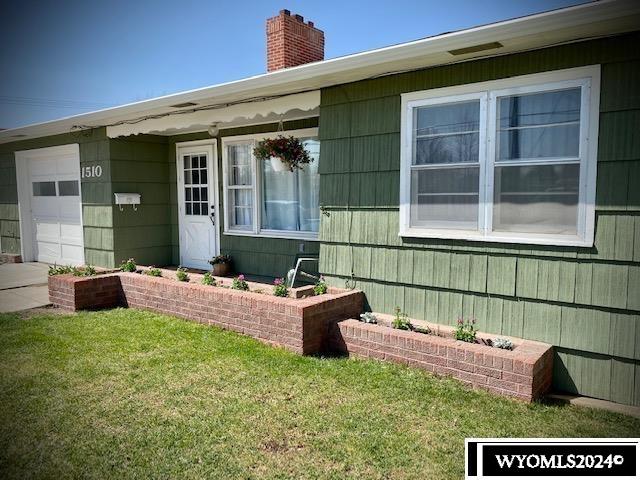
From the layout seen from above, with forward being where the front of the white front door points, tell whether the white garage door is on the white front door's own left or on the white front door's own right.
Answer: on the white front door's own right

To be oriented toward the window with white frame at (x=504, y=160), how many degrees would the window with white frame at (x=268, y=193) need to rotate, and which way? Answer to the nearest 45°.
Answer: approximately 90° to its left

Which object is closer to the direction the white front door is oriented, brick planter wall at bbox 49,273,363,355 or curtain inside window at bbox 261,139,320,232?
the brick planter wall

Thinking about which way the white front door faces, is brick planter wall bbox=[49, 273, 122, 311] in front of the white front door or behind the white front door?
in front

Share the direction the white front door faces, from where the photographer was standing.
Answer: facing the viewer and to the left of the viewer

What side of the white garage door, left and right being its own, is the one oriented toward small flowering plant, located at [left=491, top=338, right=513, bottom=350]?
left

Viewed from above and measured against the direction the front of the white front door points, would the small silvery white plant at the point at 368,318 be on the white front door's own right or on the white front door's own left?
on the white front door's own left

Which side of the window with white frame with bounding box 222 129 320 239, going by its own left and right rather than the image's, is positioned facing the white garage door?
right

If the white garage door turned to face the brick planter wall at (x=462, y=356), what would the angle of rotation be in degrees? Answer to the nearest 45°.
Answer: approximately 45° to its left

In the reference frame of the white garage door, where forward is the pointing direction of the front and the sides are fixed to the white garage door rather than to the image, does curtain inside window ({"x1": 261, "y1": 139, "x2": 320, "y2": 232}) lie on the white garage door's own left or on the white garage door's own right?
on the white garage door's own left

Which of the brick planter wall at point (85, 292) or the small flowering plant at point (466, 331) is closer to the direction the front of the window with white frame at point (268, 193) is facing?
the brick planter wall
